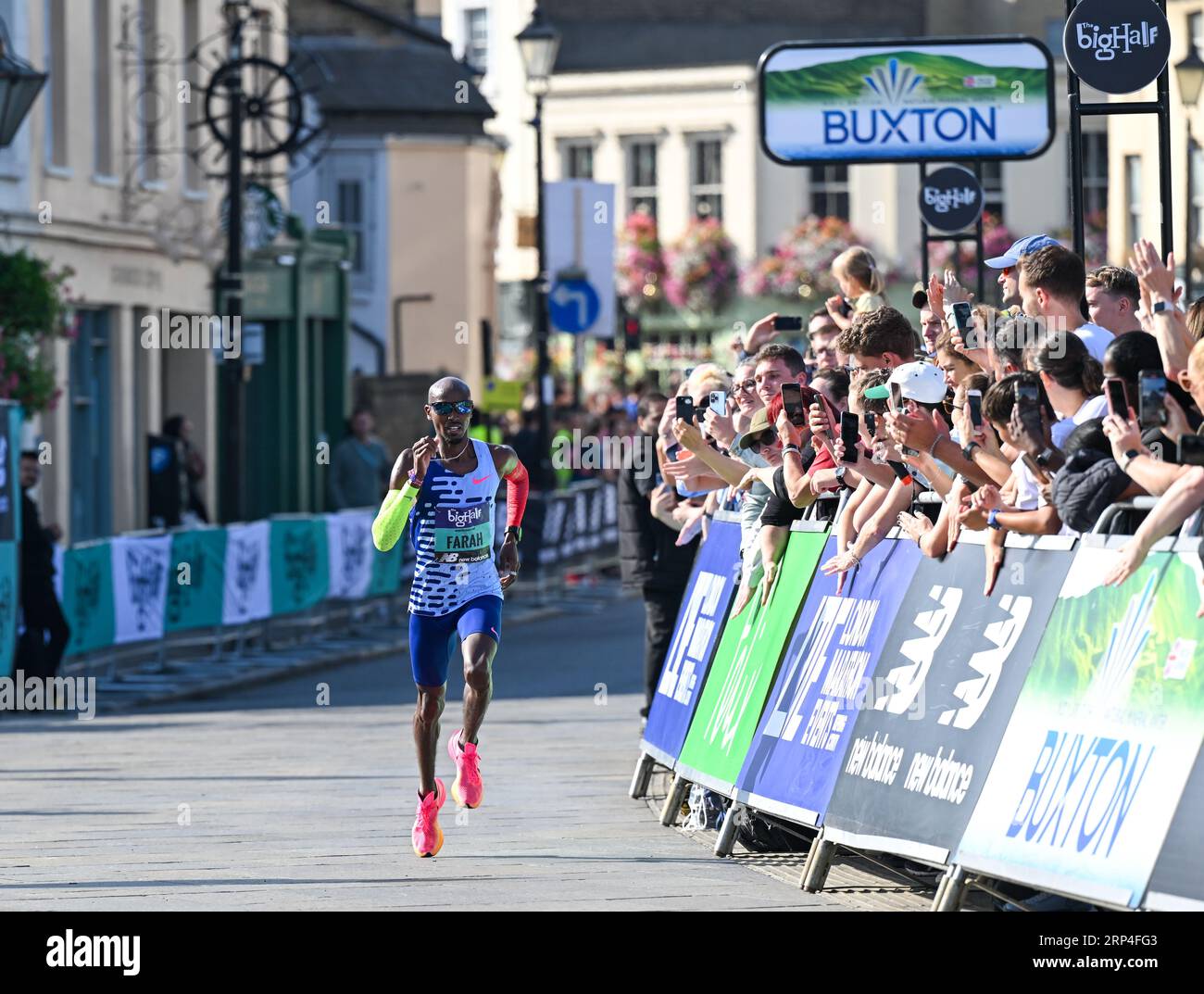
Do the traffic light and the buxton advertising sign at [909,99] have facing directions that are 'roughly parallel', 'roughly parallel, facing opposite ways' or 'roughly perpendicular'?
roughly parallel

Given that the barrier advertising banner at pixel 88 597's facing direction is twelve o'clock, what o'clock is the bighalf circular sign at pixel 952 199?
The bighalf circular sign is roughly at 11 o'clock from the barrier advertising banner.

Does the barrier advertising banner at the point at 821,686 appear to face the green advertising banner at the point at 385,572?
no

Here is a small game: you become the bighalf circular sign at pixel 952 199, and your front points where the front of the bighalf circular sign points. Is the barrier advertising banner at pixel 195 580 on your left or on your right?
on your right

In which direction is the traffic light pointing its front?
toward the camera

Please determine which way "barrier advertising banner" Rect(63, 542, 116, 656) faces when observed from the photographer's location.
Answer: facing the viewer and to the right of the viewer

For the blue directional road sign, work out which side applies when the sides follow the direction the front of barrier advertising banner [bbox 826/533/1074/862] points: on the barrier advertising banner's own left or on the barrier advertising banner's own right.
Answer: on the barrier advertising banner's own right

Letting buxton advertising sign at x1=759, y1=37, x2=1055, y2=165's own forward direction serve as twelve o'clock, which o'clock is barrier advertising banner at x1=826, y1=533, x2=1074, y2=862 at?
The barrier advertising banner is roughly at 12 o'clock from the buxton advertising sign.

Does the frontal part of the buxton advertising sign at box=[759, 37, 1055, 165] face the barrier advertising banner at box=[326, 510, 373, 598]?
no

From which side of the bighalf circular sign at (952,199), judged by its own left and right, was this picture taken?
front

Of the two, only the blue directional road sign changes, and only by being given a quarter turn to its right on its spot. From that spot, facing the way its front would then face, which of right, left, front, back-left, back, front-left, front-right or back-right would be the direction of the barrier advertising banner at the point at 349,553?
left

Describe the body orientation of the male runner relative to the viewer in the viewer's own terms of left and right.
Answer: facing the viewer

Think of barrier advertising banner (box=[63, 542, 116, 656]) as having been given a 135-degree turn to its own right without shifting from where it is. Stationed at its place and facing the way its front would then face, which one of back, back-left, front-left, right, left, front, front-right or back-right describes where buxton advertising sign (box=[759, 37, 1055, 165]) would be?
back-left

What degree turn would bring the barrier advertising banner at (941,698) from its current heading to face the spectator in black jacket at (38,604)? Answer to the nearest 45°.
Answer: approximately 90° to its right

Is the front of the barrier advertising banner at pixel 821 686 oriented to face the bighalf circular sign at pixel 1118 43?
no
